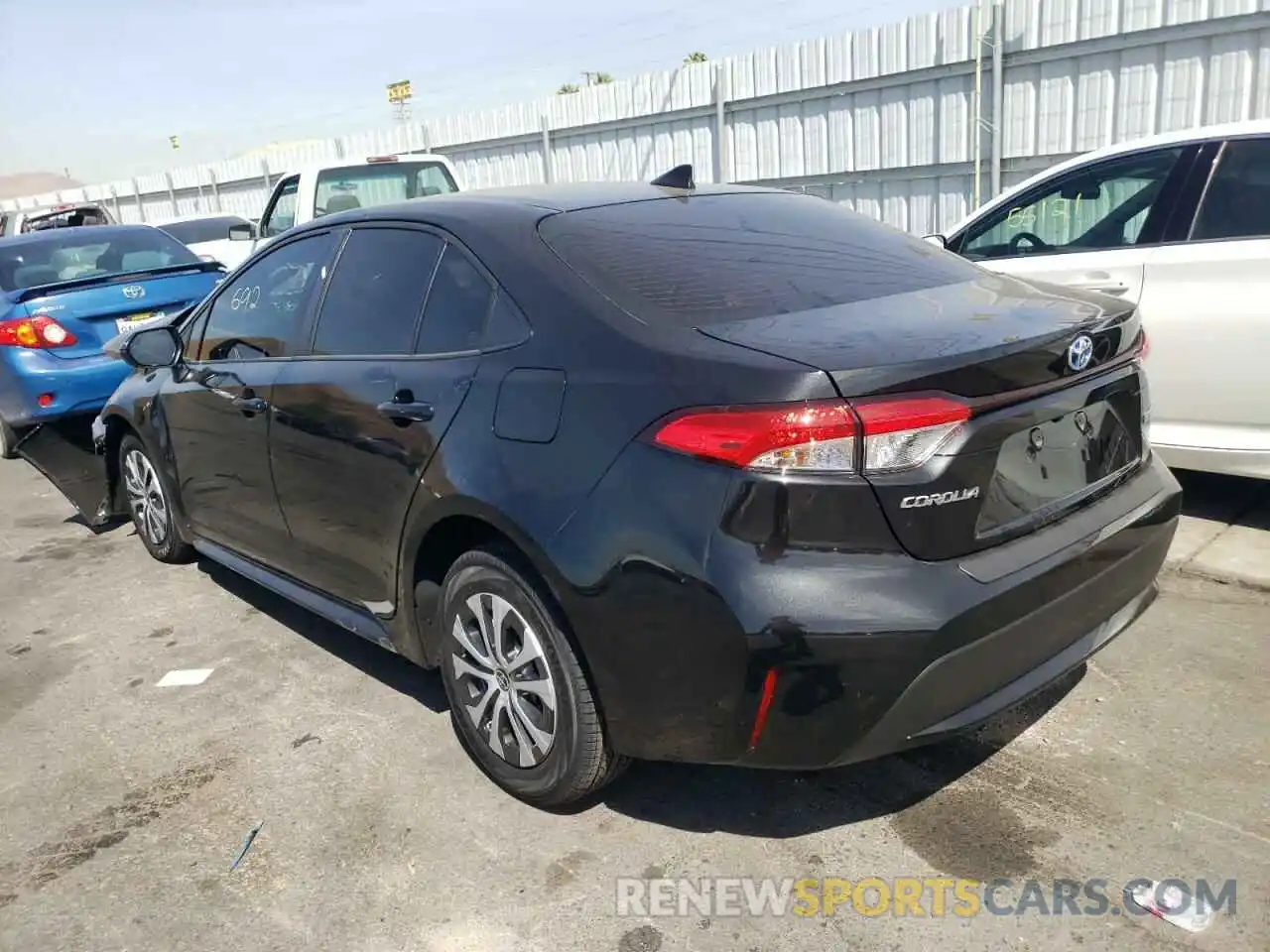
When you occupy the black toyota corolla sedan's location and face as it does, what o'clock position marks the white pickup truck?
The white pickup truck is roughly at 1 o'clock from the black toyota corolla sedan.

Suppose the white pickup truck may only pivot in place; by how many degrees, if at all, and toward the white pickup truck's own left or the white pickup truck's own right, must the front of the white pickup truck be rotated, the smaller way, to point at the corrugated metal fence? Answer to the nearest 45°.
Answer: approximately 135° to the white pickup truck's own right

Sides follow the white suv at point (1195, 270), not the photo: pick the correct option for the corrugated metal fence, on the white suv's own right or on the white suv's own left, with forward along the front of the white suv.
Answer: on the white suv's own right

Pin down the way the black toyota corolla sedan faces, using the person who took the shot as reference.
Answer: facing away from the viewer and to the left of the viewer

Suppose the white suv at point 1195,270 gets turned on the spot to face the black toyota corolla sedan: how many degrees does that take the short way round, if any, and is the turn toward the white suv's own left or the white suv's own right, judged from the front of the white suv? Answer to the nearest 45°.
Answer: approximately 45° to the white suv's own left

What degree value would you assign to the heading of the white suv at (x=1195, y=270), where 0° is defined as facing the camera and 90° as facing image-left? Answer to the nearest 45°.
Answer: approximately 90°

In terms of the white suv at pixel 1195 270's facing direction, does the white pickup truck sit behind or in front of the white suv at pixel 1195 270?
in front

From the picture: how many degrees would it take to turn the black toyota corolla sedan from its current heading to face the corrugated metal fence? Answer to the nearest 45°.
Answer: approximately 45° to its right

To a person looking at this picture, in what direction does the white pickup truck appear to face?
facing away from the viewer and to the left of the viewer
